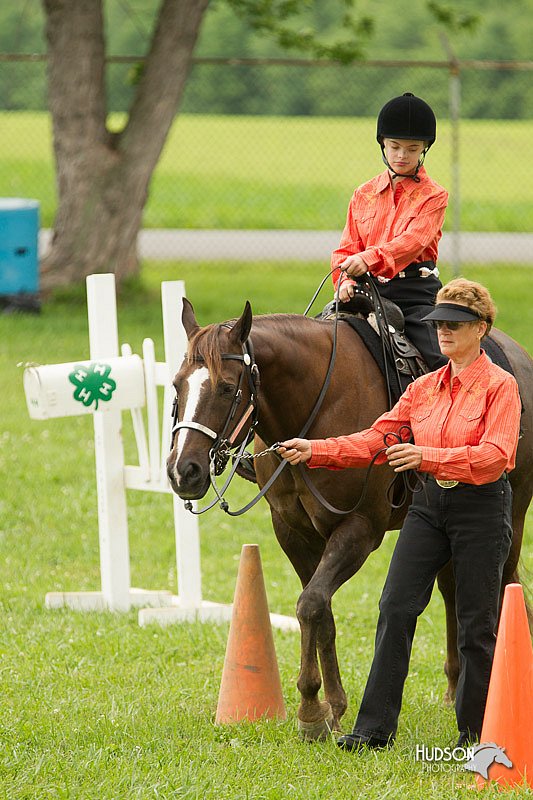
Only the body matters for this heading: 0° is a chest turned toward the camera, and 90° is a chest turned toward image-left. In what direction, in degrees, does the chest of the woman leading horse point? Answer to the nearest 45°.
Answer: approximately 45°

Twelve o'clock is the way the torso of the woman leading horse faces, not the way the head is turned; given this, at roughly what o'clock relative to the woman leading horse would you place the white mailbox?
The white mailbox is roughly at 3 o'clock from the woman leading horse.

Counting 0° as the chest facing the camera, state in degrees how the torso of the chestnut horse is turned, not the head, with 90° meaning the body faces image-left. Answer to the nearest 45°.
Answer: approximately 45°

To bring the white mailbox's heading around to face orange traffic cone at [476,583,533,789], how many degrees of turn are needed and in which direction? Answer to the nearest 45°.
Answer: approximately 135° to its left

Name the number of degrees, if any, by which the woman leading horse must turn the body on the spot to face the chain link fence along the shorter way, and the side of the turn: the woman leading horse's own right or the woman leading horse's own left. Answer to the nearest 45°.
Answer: approximately 135° to the woman leading horse's own right

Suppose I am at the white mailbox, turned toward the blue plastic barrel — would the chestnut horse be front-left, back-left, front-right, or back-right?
back-right

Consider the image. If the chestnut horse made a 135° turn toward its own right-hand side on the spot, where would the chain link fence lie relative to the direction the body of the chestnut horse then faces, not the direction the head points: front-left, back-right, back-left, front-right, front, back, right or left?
front

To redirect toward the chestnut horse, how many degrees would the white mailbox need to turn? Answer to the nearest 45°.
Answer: approximately 135° to its left

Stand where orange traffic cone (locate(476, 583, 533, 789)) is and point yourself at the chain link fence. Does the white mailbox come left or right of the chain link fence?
left

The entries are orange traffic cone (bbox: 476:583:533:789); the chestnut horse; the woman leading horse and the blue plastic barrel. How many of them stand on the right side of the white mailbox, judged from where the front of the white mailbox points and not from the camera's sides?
1

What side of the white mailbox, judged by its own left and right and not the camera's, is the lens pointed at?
left

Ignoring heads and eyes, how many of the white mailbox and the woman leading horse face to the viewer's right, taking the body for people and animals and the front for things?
0

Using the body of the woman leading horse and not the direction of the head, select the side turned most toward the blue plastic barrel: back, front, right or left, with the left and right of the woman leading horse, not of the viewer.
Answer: right

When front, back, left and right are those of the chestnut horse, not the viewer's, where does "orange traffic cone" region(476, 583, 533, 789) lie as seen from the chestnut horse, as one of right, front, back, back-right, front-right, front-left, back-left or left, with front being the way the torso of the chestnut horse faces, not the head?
left
